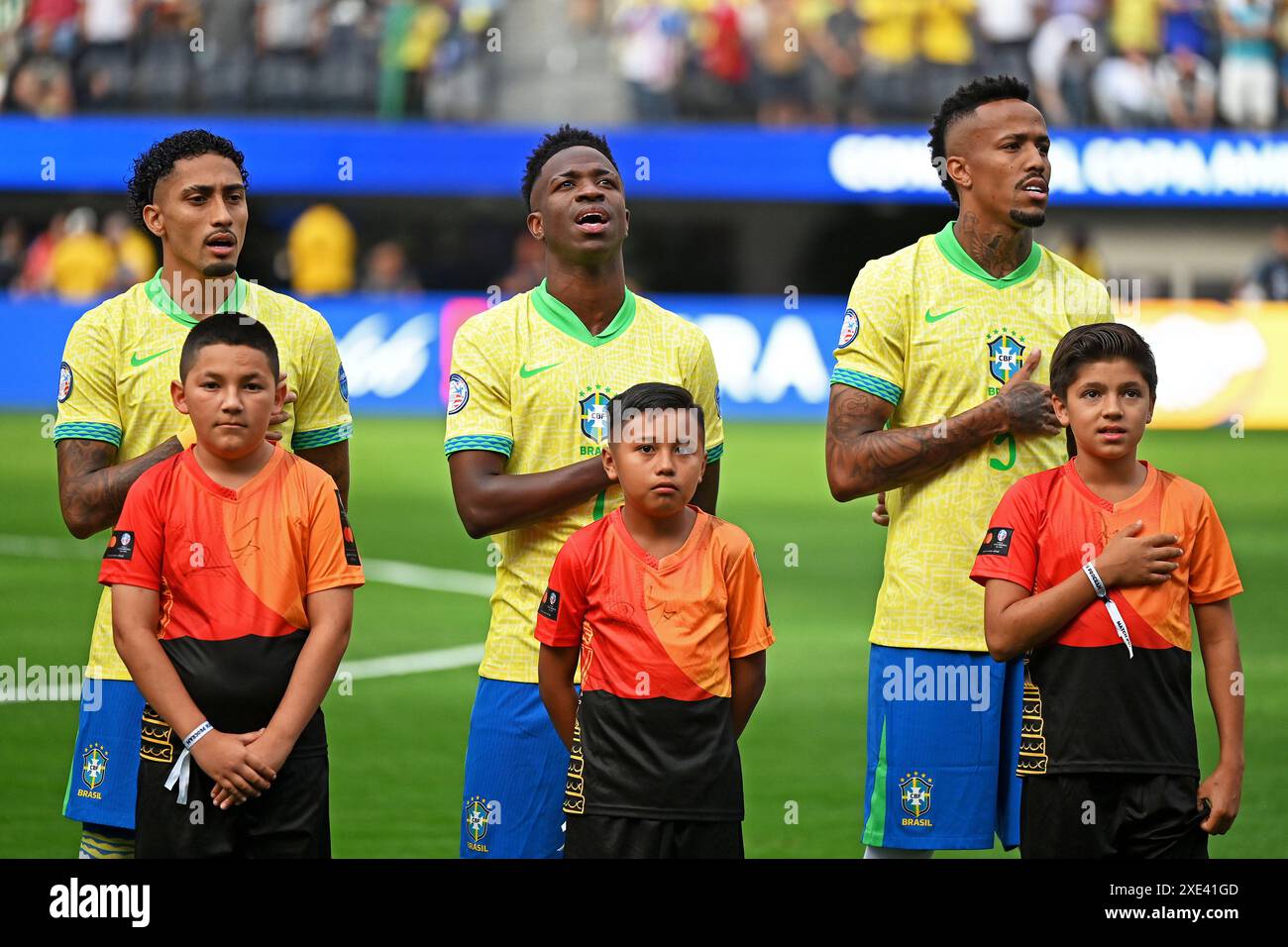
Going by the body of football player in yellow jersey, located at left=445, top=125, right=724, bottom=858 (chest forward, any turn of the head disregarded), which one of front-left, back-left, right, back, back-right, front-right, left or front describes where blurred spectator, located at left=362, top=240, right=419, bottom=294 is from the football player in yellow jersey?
back

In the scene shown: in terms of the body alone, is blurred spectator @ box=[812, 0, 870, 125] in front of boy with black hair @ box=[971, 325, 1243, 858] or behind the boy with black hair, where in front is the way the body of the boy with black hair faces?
behind

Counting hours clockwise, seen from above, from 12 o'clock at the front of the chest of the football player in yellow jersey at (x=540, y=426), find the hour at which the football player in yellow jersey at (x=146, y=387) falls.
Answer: the football player in yellow jersey at (x=146, y=387) is roughly at 3 o'clock from the football player in yellow jersey at (x=540, y=426).

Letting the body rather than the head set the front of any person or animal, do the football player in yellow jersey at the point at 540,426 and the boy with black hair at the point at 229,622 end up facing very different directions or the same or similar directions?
same or similar directions

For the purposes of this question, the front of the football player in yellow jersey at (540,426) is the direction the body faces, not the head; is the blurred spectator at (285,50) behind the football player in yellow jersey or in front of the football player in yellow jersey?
behind

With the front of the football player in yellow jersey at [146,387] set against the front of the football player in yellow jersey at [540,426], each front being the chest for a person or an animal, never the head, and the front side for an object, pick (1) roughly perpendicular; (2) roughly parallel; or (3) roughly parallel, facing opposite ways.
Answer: roughly parallel

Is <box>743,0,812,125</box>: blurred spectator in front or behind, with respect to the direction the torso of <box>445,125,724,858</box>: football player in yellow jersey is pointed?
behind

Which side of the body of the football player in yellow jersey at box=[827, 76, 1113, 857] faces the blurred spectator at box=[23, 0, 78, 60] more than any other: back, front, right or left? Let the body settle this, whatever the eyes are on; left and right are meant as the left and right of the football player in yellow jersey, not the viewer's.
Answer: back

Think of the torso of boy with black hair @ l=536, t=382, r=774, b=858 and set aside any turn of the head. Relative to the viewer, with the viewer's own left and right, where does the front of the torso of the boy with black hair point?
facing the viewer

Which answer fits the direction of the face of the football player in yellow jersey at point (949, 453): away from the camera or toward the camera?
toward the camera

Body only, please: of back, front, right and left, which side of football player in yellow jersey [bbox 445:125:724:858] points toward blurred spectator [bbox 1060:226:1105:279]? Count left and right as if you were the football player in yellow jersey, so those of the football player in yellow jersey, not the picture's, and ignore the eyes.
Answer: back

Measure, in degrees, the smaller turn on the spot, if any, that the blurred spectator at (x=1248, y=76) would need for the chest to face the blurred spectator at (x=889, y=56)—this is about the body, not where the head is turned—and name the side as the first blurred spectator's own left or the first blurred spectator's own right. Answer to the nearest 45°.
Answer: approximately 90° to the first blurred spectator's own right

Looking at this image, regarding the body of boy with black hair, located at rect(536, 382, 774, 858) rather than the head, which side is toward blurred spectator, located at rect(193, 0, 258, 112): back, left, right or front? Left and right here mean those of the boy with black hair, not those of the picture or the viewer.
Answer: back

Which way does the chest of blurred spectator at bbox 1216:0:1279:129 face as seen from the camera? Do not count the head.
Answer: toward the camera
